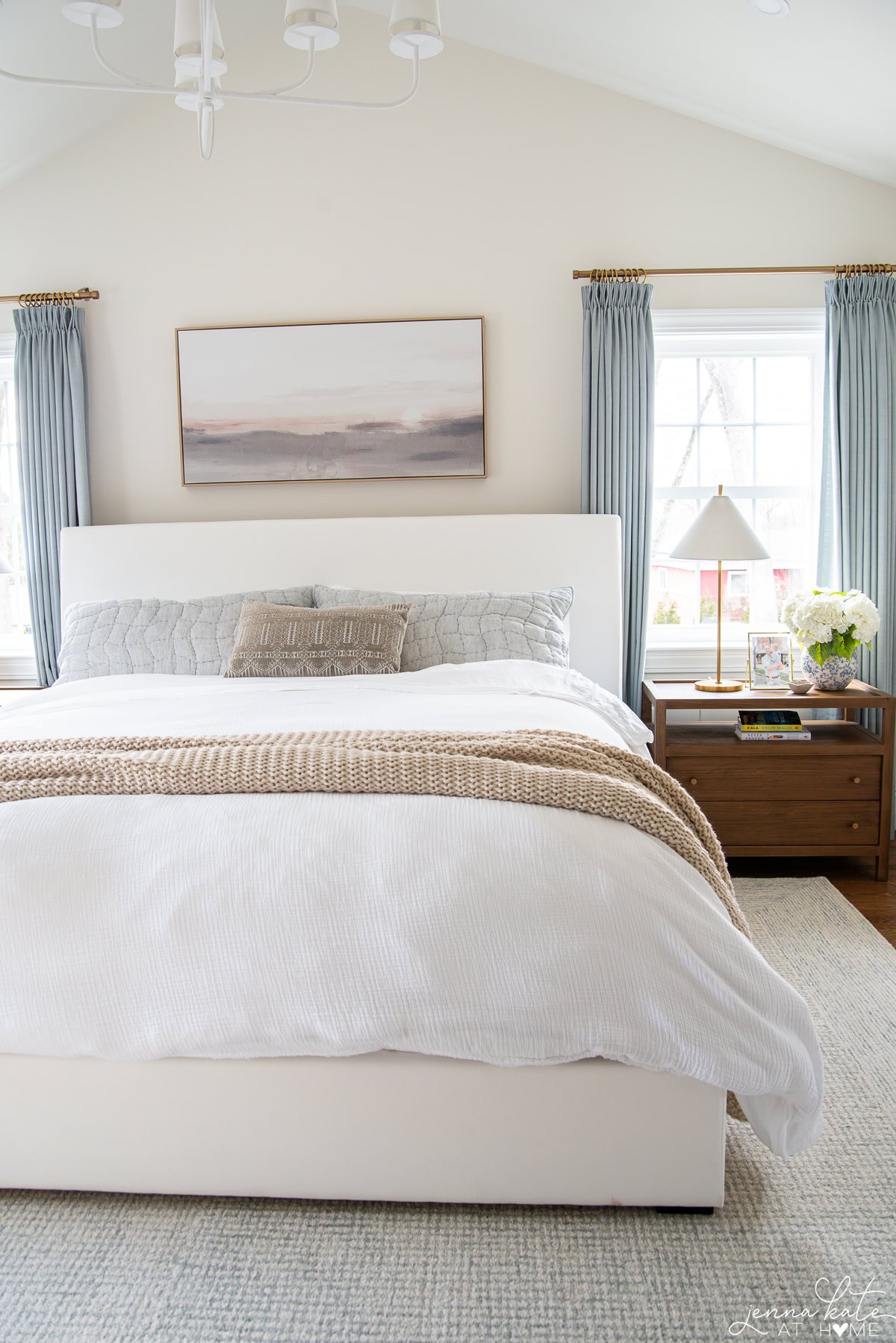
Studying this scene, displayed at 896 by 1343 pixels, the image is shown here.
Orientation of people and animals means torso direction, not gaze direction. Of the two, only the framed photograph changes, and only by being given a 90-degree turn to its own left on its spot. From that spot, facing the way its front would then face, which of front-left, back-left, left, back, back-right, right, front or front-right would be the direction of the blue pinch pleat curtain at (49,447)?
back

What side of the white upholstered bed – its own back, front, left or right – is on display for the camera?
front

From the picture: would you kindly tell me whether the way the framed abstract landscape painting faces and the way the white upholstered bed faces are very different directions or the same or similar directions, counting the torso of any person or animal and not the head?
same or similar directions

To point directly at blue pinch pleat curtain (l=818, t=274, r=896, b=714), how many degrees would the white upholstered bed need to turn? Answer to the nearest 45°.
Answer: approximately 135° to its left

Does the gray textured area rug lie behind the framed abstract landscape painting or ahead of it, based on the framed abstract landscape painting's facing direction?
ahead

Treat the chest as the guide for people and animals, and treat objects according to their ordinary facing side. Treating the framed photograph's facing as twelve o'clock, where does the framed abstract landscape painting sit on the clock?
The framed abstract landscape painting is roughly at 3 o'clock from the framed photograph.

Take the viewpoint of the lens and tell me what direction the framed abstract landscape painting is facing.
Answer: facing the viewer

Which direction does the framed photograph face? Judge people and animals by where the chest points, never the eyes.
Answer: toward the camera

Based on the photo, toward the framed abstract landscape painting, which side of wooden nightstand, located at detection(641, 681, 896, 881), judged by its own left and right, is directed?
right

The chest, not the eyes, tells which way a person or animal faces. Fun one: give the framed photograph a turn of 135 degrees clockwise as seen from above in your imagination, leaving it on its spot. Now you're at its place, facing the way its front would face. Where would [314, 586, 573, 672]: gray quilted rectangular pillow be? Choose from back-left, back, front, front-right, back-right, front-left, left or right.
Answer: left

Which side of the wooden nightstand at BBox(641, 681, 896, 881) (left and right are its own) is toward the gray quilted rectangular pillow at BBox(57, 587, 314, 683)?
right

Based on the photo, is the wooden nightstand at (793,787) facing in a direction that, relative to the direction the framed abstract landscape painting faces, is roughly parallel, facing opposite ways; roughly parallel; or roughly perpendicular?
roughly parallel

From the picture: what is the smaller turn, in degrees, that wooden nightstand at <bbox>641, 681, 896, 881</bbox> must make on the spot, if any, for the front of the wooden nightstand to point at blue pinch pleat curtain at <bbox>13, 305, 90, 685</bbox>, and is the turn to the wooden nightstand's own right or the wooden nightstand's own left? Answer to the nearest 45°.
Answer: approximately 90° to the wooden nightstand's own right

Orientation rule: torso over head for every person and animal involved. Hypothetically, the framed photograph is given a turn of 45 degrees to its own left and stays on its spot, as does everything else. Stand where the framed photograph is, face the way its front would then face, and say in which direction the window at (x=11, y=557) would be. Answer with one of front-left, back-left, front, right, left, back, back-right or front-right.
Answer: back-right
